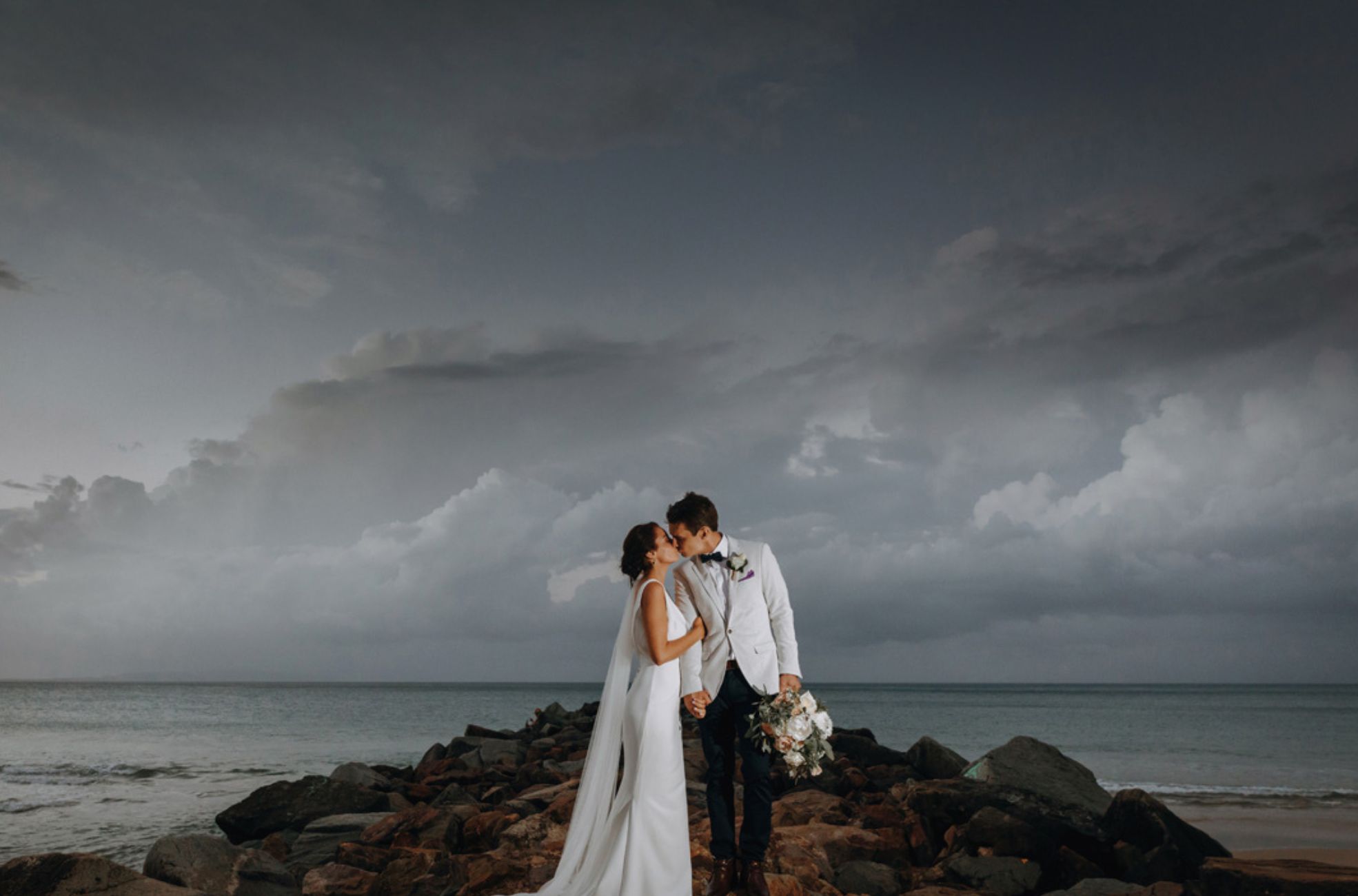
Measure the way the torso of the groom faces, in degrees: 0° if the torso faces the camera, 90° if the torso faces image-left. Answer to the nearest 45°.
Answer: approximately 0°

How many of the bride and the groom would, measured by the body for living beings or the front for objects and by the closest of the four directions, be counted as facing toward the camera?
1

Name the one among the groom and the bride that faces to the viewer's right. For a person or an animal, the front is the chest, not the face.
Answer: the bride

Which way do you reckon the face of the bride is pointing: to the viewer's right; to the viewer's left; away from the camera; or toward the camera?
to the viewer's right

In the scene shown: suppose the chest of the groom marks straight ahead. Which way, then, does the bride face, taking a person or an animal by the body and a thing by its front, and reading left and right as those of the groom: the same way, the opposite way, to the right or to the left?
to the left

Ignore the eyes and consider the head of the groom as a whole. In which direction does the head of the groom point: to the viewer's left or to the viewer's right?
to the viewer's left

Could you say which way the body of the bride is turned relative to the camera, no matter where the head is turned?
to the viewer's right
